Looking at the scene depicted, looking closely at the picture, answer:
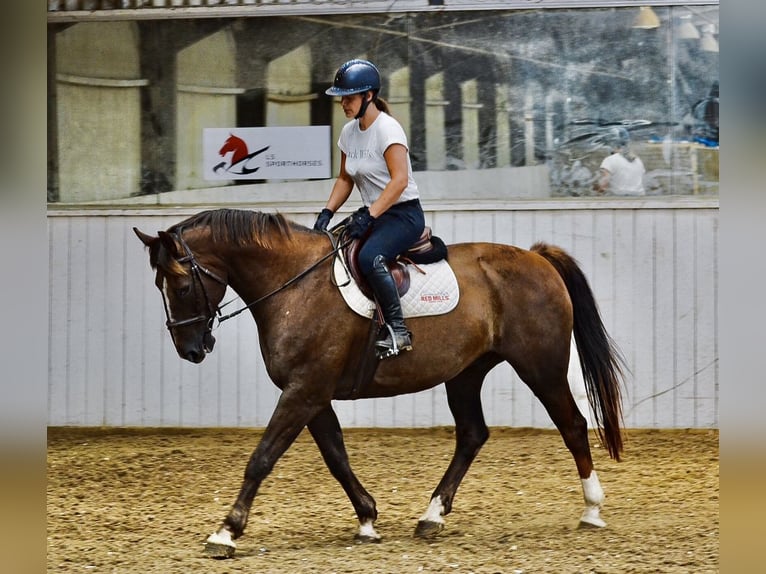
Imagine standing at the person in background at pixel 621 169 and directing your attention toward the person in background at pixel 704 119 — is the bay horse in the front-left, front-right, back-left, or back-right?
back-right

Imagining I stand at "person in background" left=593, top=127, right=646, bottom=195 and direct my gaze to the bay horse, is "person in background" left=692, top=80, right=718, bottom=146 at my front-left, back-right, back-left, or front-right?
back-left

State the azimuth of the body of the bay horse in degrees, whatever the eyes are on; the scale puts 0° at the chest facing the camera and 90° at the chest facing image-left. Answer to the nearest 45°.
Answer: approximately 90°
